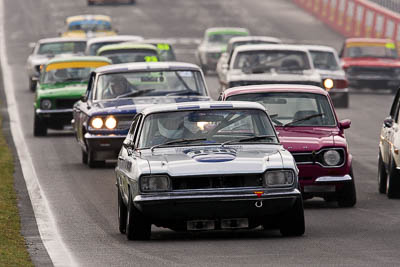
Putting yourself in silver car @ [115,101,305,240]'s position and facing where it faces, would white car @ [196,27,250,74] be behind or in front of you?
behind

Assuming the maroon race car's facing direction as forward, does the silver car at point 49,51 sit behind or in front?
behind

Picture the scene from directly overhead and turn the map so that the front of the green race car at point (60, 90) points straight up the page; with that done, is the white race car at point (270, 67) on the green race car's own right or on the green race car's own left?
on the green race car's own left

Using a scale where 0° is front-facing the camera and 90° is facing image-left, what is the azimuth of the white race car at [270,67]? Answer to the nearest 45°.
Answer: approximately 0°

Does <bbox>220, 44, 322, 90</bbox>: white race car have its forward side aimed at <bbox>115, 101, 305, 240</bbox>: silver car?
yes

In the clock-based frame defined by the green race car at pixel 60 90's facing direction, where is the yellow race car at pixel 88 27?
The yellow race car is roughly at 6 o'clock from the green race car.

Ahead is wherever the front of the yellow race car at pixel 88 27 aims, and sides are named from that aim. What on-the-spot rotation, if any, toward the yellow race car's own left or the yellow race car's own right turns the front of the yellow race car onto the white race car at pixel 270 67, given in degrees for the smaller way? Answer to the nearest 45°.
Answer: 0° — it already faces it

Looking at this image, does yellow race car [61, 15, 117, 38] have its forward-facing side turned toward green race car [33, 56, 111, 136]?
yes
